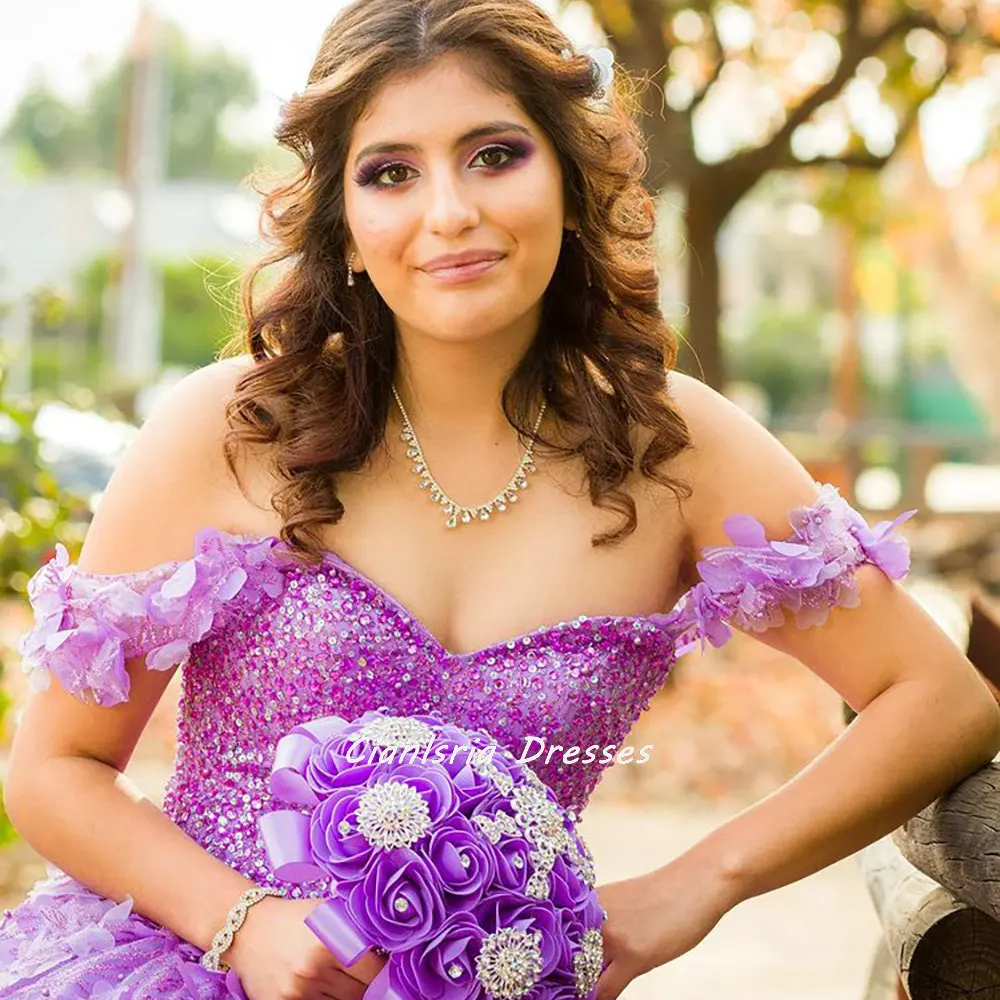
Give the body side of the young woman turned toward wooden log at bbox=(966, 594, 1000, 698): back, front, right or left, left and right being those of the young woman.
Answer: left

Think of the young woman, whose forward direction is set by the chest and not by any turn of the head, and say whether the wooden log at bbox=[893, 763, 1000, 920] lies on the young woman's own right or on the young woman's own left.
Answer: on the young woman's own left

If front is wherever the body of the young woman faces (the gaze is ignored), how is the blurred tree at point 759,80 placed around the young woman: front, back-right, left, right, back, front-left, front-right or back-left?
back

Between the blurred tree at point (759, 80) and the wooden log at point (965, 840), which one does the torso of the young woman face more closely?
the wooden log

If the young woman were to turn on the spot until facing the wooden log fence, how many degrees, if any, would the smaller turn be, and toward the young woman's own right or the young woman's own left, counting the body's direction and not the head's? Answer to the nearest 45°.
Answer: approximately 90° to the young woman's own left

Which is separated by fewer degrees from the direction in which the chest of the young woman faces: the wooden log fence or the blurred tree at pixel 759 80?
the wooden log fence

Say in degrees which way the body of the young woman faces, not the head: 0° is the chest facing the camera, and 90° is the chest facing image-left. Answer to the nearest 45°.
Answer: approximately 0°
